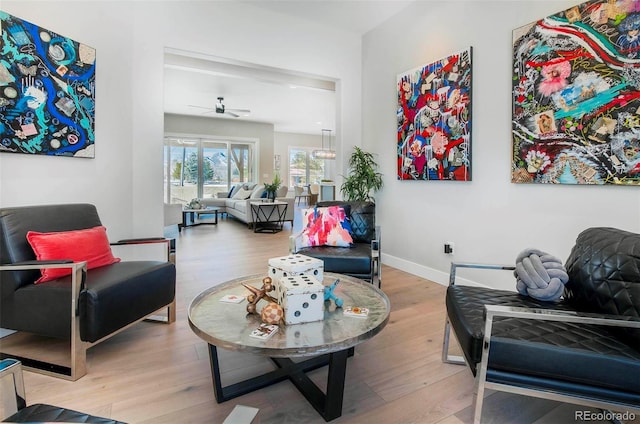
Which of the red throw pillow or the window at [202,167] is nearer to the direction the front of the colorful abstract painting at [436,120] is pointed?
the red throw pillow

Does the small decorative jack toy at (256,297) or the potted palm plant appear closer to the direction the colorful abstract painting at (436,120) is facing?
the small decorative jack toy

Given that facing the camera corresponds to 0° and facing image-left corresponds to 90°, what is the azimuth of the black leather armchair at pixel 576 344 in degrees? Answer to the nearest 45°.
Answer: approximately 90°

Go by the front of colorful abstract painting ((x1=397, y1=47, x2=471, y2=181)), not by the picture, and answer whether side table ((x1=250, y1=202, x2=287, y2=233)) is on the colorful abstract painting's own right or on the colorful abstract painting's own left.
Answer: on the colorful abstract painting's own right

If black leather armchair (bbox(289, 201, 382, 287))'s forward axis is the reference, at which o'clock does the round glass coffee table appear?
The round glass coffee table is roughly at 11 o'clock from the black leather armchair.

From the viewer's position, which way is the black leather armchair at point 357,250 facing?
facing the viewer and to the left of the viewer

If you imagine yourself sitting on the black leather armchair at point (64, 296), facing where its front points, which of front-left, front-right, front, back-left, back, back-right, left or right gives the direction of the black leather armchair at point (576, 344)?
front

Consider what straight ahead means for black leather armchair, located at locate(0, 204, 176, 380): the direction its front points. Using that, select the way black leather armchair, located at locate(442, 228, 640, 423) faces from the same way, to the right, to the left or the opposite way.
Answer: the opposite way

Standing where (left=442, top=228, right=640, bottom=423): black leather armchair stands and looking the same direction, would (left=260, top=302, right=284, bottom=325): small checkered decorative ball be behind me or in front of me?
in front

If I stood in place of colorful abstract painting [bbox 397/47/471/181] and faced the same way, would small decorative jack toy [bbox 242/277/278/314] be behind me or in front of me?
in front

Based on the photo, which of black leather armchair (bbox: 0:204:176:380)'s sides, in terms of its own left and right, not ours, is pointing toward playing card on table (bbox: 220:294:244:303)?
front

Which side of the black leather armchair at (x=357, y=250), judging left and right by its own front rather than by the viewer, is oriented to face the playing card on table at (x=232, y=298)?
front
